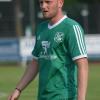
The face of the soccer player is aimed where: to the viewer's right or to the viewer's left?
to the viewer's left

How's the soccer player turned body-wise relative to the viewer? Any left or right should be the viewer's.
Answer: facing the viewer and to the left of the viewer
